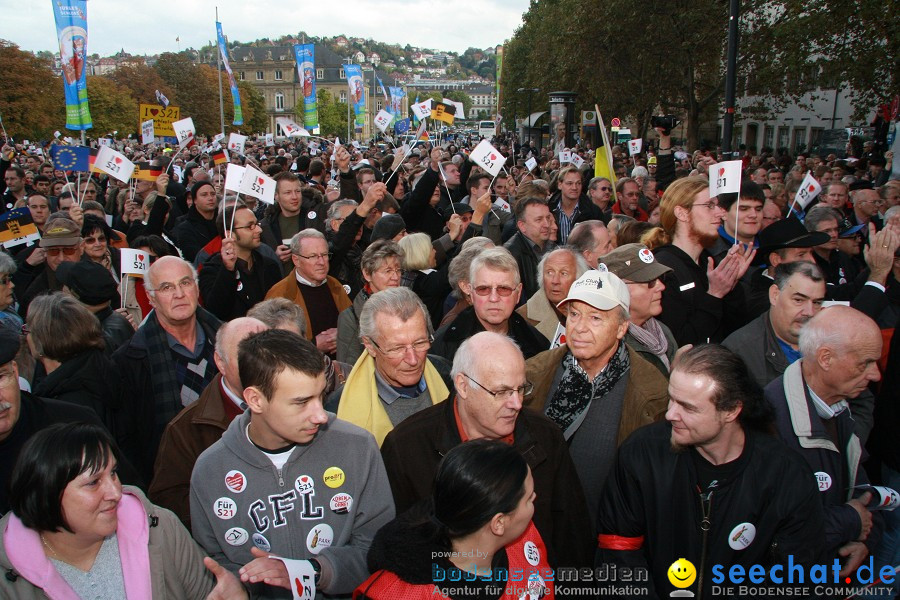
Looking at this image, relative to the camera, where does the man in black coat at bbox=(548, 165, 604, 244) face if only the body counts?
toward the camera

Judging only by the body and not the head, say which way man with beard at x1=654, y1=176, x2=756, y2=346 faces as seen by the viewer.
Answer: to the viewer's right

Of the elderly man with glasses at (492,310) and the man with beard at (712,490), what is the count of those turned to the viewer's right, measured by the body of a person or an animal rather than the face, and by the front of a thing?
0

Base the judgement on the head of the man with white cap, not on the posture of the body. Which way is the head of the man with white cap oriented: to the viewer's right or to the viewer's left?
to the viewer's left

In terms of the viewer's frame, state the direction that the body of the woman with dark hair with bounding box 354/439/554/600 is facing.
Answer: to the viewer's right

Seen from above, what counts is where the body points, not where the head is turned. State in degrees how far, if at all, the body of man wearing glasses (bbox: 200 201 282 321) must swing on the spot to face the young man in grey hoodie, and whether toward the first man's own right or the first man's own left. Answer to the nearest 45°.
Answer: approximately 45° to the first man's own right

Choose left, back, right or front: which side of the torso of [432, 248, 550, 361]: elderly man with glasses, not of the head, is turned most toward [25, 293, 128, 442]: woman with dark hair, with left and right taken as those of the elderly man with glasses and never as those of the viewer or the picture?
right

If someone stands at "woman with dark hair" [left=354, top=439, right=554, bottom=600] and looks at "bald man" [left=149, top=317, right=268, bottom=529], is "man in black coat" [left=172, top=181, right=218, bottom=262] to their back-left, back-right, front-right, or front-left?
front-right

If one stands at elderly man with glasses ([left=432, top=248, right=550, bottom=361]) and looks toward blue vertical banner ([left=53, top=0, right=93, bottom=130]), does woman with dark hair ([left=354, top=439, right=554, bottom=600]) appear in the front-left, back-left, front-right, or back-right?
back-left

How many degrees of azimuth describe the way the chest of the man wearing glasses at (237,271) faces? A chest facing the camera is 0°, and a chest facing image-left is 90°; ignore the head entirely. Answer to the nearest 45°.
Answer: approximately 315°

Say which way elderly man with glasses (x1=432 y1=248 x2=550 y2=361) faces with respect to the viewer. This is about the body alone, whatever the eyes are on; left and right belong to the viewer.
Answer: facing the viewer

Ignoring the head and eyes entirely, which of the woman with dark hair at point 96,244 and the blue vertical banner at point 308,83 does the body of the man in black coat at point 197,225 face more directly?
the woman with dark hair

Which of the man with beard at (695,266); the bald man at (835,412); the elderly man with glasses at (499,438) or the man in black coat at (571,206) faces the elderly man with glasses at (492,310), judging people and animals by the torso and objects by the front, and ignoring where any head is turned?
the man in black coat

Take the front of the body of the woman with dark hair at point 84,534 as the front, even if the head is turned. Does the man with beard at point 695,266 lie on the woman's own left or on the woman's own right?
on the woman's own left
